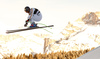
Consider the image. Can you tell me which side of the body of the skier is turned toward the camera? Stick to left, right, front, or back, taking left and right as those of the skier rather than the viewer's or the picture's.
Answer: left
